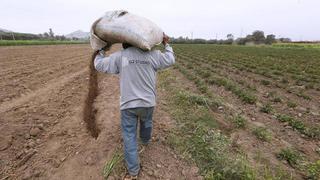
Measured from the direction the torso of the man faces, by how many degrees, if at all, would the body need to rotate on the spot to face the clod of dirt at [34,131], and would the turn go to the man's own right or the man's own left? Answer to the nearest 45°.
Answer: approximately 45° to the man's own left

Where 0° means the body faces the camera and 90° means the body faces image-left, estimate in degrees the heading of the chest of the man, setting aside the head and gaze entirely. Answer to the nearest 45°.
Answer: approximately 180°

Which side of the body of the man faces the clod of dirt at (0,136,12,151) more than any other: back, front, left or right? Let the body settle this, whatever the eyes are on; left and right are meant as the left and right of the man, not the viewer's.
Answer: left
